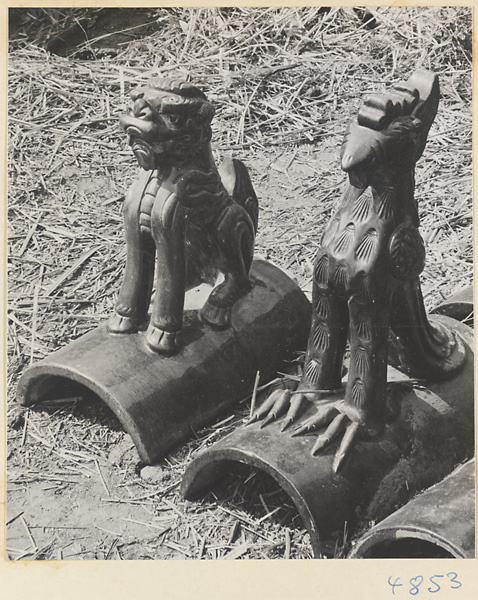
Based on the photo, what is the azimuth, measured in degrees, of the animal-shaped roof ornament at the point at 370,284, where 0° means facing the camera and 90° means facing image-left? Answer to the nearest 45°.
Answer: approximately 45°
